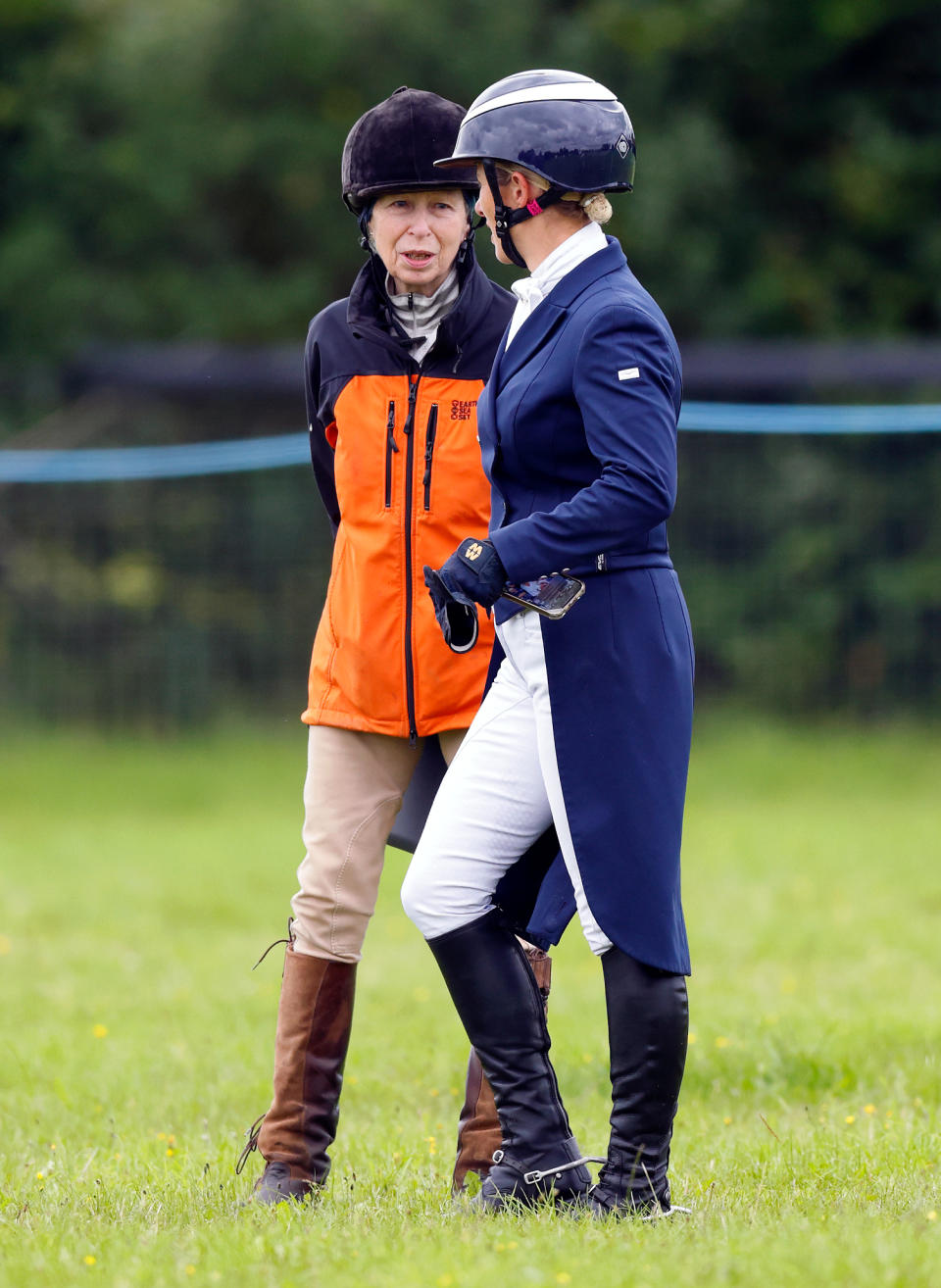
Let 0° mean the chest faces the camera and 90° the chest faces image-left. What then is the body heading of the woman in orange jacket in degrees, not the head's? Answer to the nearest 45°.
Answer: approximately 0°

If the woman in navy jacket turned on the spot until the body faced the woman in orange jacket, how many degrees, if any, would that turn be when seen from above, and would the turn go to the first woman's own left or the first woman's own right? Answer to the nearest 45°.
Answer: approximately 45° to the first woman's own right

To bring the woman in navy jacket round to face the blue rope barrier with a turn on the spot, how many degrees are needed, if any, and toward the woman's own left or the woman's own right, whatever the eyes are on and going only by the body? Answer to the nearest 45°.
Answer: approximately 90° to the woman's own right

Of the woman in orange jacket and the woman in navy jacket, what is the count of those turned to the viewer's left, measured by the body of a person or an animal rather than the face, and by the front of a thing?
1

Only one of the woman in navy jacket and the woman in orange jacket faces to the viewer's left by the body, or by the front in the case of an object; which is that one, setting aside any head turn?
the woman in navy jacket

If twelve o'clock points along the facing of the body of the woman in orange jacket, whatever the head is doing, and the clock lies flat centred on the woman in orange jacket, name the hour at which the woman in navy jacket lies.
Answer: The woman in navy jacket is roughly at 11 o'clock from the woman in orange jacket.

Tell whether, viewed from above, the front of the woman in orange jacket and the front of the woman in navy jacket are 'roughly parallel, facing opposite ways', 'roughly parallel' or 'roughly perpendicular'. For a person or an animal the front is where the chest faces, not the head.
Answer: roughly perpendicular

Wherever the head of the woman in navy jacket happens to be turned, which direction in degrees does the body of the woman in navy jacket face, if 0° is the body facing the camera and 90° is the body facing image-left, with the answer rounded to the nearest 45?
approximately 90°

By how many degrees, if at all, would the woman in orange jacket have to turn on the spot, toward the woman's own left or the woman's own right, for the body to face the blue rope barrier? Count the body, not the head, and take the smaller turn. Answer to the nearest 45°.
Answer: approximately 180°

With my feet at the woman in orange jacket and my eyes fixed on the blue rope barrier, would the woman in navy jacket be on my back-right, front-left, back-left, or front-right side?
back-right
